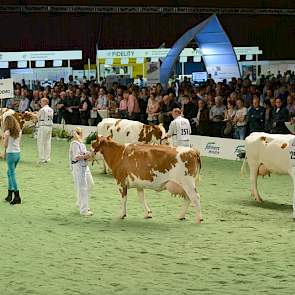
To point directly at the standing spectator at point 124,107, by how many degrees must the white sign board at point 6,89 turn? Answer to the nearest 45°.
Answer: approximately 90° to its left

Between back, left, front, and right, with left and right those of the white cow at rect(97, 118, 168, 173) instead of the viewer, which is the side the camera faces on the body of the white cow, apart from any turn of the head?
right

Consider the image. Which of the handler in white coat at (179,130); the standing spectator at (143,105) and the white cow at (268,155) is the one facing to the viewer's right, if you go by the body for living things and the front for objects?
the white cow

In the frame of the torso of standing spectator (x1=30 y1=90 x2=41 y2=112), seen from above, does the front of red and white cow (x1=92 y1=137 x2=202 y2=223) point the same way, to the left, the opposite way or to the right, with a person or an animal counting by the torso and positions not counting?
to the right

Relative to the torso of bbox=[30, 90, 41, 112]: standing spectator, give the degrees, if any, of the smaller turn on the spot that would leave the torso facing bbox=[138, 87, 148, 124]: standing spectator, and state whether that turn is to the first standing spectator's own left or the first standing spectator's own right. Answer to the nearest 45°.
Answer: approximately 45° to the first standing spectator's own left

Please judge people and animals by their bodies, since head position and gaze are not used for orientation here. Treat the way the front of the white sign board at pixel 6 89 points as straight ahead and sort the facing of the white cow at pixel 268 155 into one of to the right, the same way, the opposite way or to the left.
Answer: to the left

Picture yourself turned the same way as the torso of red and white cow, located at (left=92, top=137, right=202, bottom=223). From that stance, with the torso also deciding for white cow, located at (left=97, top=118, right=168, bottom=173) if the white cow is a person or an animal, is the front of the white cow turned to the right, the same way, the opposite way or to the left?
the opposite way

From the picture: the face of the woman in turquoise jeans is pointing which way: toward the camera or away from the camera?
away from the camera
